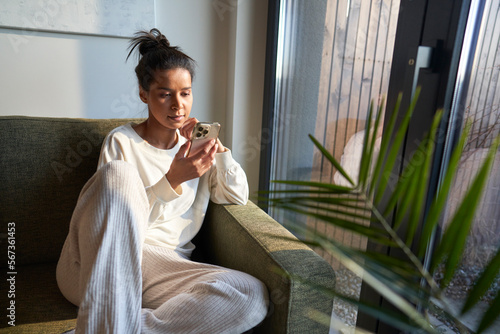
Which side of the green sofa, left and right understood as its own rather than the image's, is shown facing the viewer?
front

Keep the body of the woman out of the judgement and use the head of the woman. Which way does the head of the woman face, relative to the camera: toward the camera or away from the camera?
toward the camera

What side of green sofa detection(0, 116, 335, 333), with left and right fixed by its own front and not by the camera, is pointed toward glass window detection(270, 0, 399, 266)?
left
